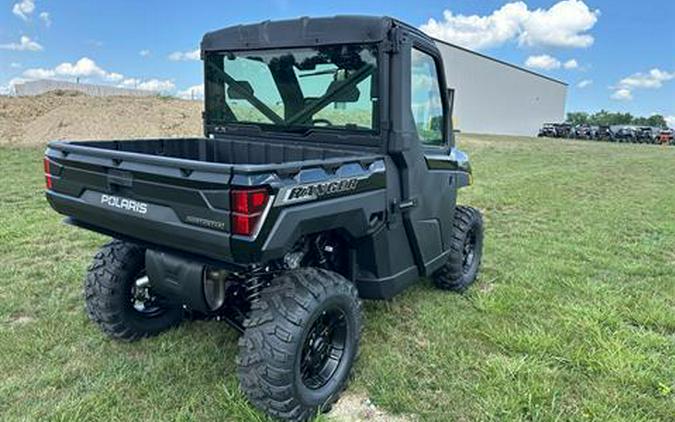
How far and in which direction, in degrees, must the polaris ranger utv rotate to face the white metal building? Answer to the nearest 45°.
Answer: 0° — it already faces it

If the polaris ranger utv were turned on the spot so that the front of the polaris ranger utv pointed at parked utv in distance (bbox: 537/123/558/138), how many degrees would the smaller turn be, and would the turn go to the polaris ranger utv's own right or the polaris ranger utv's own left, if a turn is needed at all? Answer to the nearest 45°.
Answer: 0° — it already faces it

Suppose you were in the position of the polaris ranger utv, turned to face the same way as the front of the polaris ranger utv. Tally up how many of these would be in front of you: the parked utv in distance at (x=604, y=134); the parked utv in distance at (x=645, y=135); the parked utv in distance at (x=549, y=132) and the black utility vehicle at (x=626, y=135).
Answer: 4

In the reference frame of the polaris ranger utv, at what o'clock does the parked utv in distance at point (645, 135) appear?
The parked utv in distance is roughly at 12 o'clock from the polaris ranger utv.

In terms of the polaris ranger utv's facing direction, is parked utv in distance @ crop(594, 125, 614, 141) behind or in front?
in front

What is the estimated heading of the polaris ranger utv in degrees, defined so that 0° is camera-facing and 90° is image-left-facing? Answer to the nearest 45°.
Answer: approximately 225°

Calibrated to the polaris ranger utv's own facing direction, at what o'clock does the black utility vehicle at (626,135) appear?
The black utility vehicle is roughly at 12 o'clock from the polaris ranger utv.

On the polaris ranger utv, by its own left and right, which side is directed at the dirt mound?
left
